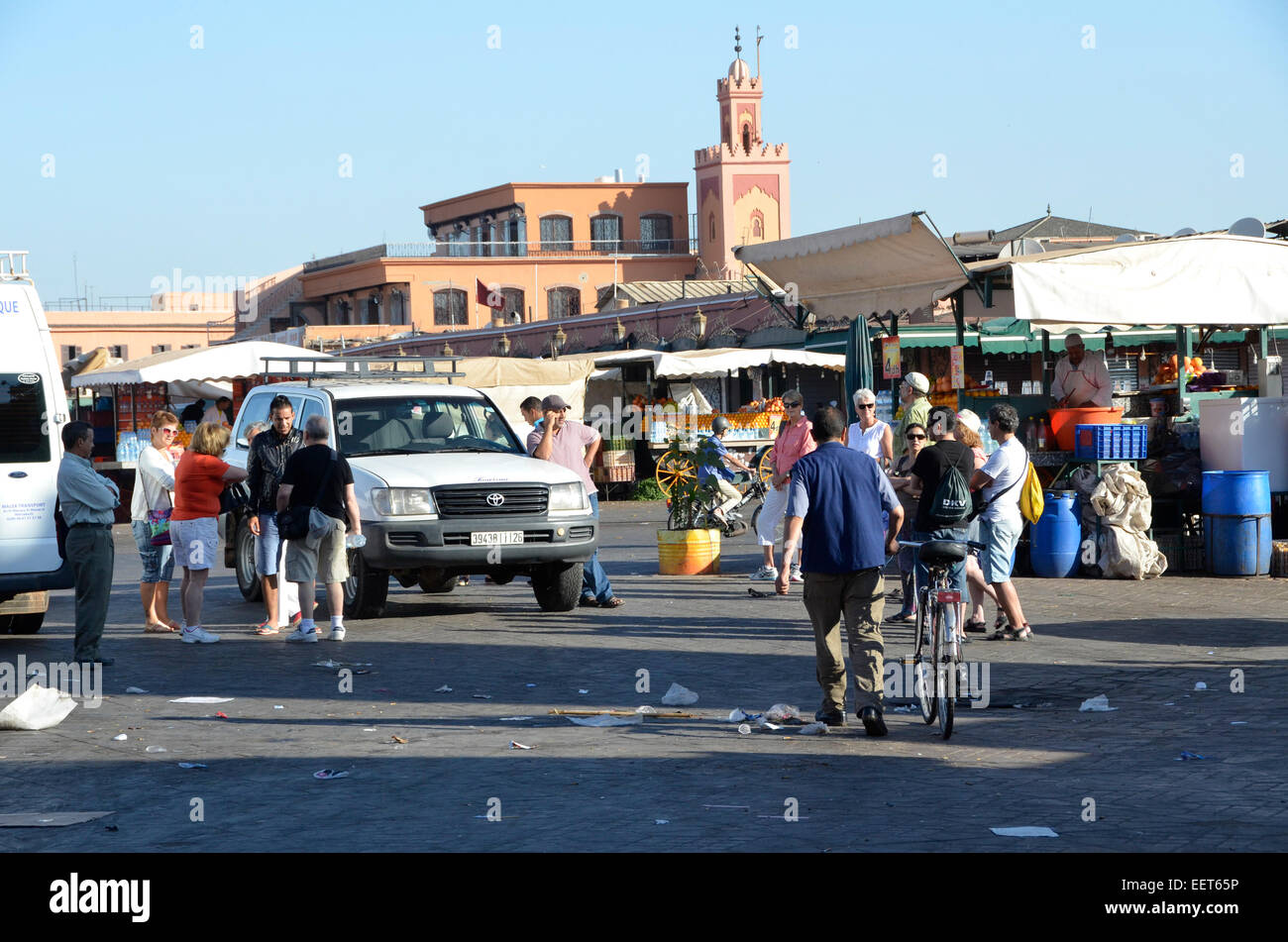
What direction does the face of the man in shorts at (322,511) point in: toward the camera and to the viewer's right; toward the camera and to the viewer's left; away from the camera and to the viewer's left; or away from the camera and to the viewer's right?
away from the camera and to the viewer's left

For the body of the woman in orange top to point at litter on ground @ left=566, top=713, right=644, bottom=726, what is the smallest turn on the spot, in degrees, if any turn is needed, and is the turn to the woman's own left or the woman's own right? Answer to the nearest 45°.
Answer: approximately 90° to the woman's own right

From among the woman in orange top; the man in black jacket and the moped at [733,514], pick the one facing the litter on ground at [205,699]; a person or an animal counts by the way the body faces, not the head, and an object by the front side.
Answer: the man in black jacket

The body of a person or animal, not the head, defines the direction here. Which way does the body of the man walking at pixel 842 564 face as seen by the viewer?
away from the camera

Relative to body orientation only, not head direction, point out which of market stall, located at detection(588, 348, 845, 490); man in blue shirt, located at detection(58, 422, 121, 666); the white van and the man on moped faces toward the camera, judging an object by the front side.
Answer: the market stall

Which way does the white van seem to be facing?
away from the camera

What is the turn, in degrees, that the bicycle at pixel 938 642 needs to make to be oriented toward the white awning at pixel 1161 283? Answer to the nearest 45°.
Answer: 0° — it already faces it

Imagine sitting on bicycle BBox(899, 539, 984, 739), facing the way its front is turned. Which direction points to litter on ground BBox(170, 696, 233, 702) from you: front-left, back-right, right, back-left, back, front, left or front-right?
left

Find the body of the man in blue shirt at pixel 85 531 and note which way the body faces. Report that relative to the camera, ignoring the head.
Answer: to the viewer's right

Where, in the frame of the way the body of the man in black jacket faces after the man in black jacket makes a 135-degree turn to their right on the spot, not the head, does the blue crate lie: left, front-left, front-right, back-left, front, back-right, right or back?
back-right

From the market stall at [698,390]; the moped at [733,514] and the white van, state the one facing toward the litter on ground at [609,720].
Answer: the market stall

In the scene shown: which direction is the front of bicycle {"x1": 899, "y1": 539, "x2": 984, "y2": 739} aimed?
away from the camera

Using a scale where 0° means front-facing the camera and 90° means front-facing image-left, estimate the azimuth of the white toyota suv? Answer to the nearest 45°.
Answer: approximately 315°

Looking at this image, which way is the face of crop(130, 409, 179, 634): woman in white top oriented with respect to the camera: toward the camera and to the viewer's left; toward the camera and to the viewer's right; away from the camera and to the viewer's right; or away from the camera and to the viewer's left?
toward the camera and to the viewer's right

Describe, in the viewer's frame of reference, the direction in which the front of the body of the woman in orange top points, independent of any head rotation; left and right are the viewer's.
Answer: facing away from the viewer and to the right of the viewer
